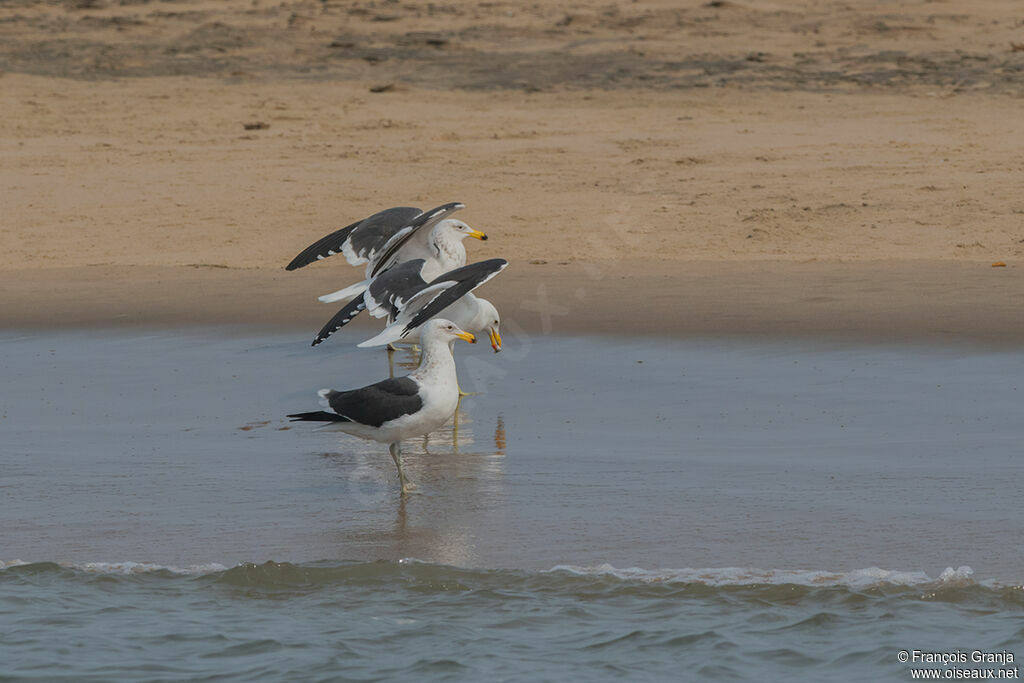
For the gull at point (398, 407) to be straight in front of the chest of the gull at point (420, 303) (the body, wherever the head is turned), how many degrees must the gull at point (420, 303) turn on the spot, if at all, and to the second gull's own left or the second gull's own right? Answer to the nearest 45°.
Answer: approximately 90° to the second gull's own right

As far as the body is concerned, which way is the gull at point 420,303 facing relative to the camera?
to the viewer's right

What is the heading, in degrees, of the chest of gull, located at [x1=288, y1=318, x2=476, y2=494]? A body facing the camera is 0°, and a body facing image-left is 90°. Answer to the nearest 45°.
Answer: approximately 270°

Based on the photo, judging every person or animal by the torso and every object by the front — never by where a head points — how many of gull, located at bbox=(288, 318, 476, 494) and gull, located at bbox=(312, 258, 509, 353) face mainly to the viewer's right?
2

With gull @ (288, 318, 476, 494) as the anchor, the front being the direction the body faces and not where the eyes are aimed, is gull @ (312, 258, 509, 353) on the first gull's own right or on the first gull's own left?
on the first gull's own left

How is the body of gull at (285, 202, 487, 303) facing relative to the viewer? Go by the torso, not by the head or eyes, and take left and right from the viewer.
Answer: facing to the right of the viewer

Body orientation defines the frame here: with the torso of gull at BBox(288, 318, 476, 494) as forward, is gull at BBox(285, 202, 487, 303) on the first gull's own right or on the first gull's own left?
on the first gull's own left

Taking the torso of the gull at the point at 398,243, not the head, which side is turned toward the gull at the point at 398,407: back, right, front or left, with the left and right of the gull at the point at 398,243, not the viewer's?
right
